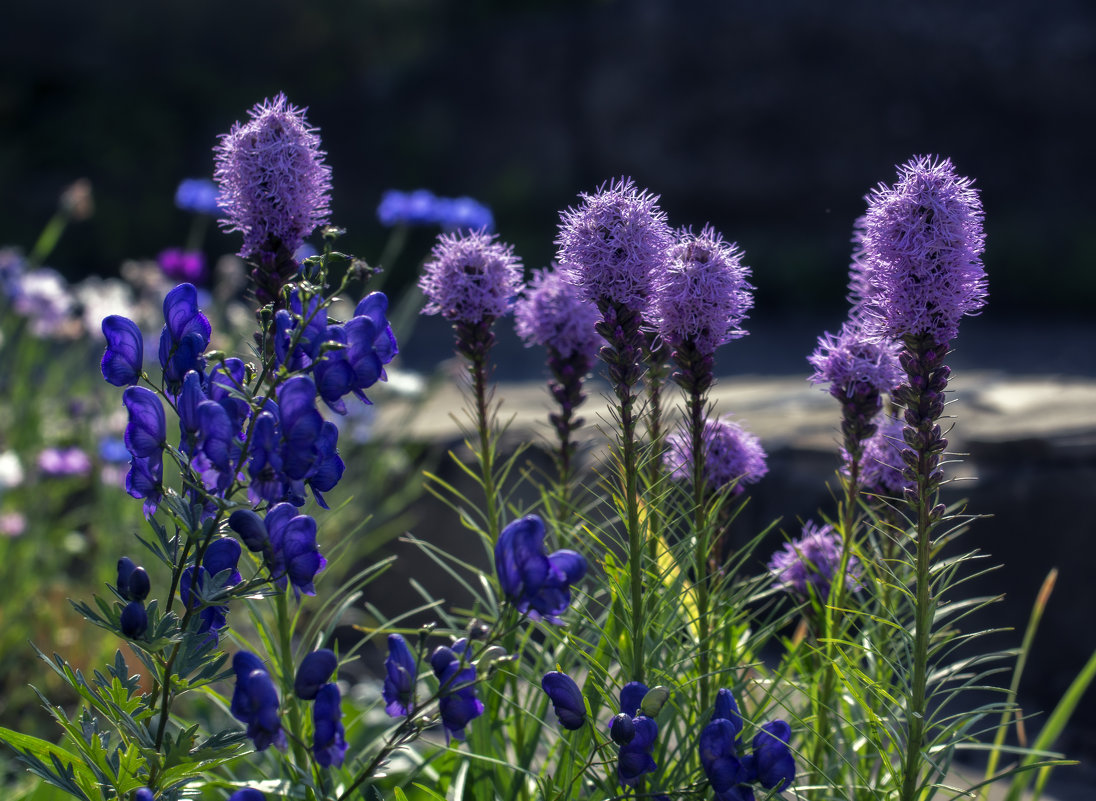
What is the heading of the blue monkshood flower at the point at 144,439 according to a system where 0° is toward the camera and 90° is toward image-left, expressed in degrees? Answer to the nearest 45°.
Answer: approximately 90°

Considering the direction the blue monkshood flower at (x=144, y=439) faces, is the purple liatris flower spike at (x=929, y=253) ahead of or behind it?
behind

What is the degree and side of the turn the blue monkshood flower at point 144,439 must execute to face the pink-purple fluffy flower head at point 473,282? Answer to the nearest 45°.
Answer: approximately 135° to its right

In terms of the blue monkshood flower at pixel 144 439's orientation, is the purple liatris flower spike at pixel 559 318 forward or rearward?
rearward

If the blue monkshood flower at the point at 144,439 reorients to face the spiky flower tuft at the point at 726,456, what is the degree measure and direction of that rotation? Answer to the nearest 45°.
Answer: approximately 180°

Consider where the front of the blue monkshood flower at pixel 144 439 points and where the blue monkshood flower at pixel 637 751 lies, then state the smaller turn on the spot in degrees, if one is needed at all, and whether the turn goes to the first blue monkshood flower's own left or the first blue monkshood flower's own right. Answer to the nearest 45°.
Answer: approximately 180°

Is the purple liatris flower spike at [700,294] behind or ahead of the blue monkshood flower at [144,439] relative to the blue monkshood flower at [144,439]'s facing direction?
behind
